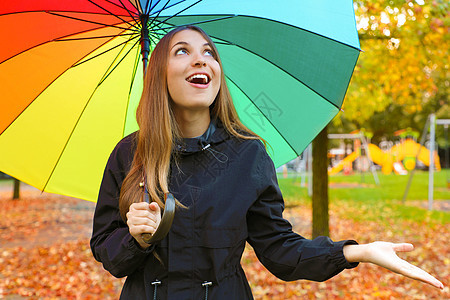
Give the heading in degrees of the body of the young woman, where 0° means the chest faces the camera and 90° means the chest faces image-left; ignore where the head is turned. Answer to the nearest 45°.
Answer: approximately 0°

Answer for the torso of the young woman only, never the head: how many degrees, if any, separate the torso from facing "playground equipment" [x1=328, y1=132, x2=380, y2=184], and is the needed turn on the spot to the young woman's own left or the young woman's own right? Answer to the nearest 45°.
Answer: approximately 180°

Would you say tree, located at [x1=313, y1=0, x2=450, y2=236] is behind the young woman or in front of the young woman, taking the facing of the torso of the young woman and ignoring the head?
behind

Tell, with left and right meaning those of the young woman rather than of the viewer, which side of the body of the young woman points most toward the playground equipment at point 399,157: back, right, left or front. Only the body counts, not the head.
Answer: back
